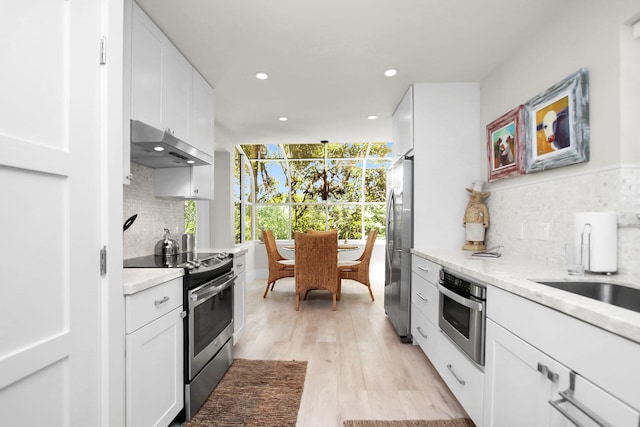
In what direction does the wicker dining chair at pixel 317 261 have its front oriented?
away from the camera

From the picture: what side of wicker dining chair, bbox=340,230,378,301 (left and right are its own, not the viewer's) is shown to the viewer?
left

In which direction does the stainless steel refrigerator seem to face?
to the viewer's left

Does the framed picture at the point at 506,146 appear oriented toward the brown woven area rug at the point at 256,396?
yes

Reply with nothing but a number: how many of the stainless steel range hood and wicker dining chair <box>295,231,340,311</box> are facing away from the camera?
1

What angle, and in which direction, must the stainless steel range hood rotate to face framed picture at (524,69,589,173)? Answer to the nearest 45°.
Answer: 0° — it already faces it

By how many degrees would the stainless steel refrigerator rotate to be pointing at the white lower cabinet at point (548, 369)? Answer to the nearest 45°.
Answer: approximately 90° to its left
